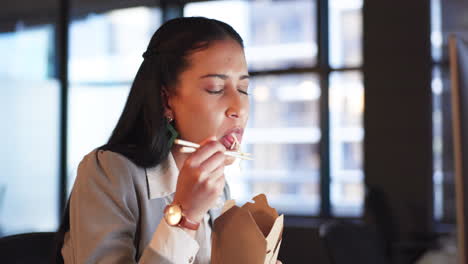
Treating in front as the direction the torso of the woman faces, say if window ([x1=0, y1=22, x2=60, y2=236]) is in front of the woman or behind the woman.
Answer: behind

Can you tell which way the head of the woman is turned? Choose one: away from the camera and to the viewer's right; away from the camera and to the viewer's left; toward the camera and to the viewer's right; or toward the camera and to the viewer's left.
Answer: toward the camera and to the viewer's right

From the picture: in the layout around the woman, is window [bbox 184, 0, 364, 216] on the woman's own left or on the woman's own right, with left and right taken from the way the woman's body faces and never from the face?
on the woman's own left

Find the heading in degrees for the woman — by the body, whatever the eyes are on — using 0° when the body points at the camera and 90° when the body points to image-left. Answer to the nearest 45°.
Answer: approximately 315°

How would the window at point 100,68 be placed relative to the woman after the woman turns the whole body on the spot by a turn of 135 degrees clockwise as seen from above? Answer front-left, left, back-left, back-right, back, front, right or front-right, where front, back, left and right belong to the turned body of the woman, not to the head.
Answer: right
